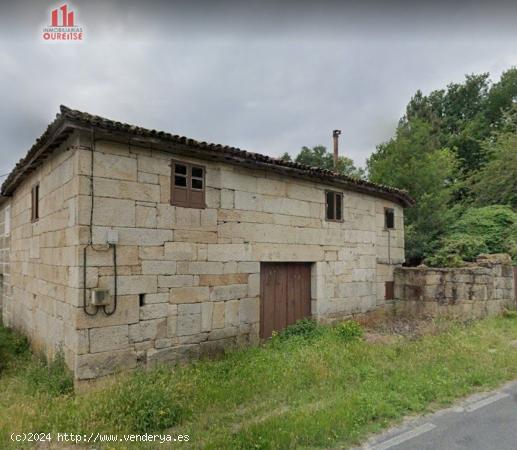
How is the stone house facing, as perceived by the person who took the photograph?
facing the viewer and to the right of the viewer

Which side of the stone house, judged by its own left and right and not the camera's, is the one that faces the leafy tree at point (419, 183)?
left

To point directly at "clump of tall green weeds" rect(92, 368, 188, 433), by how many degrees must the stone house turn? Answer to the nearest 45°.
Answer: approximately 45° to its right

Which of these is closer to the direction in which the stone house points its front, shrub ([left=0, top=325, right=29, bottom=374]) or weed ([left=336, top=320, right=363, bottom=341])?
the weed

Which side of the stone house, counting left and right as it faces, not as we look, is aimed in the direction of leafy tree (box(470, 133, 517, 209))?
left

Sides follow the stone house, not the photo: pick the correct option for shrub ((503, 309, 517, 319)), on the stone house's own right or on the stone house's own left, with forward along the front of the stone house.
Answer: on the stone house's own left

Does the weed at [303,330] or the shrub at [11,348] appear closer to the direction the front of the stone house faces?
the weed

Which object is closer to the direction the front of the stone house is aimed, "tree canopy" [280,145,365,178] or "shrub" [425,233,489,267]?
the shrub

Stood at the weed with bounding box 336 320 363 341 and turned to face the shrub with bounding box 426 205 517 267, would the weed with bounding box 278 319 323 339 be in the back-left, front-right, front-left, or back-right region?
back-left
